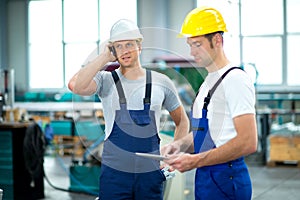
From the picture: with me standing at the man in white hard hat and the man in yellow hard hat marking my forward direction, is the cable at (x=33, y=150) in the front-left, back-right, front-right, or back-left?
back-left

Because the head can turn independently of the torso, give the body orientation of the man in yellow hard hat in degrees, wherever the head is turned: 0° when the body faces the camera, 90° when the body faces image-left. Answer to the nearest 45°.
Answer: approximately 90°

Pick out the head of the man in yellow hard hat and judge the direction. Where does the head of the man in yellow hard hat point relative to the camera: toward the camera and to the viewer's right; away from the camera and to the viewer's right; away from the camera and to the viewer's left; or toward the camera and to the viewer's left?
toward the camera and to the viewer's left

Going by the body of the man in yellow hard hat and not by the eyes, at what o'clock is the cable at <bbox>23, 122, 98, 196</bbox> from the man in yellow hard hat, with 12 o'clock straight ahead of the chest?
The cable is roughly at 2 o'clock from the man in yellow hard hat.

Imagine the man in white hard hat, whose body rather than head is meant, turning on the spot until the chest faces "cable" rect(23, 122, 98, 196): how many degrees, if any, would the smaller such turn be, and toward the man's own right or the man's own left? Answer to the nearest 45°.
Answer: approximately 180°
